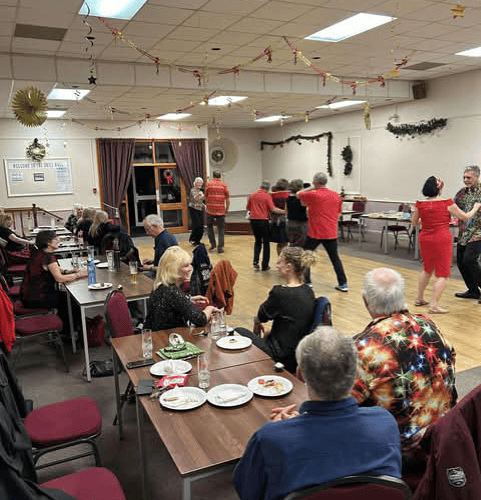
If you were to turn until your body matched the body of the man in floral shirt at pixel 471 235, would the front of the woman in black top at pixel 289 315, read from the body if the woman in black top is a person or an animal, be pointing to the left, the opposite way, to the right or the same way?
to the right

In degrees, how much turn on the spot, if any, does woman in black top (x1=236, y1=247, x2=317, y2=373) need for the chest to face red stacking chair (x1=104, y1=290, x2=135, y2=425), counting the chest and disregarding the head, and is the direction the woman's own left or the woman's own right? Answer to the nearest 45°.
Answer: approximately 45° to the woman's own left

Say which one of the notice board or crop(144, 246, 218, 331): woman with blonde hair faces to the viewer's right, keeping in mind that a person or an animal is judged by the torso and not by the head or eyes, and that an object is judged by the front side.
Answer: the woman with blonde hair

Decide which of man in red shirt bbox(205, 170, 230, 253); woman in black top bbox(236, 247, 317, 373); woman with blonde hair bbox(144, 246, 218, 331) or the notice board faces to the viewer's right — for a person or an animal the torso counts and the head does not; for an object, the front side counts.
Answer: the woman with blonde hair

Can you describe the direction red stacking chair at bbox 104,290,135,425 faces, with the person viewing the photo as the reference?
facing the viewer and to the right of the viewer

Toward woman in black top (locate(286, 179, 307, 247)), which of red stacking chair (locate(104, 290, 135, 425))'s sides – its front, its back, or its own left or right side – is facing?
left

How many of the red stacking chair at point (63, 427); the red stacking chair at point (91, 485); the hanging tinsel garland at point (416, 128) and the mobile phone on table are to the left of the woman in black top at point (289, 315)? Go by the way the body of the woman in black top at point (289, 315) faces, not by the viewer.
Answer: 3

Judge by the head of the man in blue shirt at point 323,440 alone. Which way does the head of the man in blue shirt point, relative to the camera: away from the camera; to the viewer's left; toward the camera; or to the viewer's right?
away from the camera

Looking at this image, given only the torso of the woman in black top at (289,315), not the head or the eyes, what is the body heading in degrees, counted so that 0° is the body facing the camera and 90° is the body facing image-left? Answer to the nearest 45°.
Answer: approximately 135°

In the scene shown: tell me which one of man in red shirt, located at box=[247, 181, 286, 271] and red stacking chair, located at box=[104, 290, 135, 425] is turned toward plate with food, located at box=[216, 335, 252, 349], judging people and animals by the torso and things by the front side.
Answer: the red stacking chair

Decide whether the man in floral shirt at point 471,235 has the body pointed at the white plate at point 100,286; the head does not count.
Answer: yes

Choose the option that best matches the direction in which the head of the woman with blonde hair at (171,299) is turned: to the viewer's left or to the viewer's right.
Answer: to the viewer's right

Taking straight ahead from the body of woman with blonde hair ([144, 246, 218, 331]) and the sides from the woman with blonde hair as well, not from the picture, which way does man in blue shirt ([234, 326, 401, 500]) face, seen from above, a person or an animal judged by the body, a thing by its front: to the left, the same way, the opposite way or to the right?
to the left

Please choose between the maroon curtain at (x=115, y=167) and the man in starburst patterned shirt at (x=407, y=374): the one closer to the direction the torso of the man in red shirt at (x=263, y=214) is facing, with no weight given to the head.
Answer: the maroon curtain
